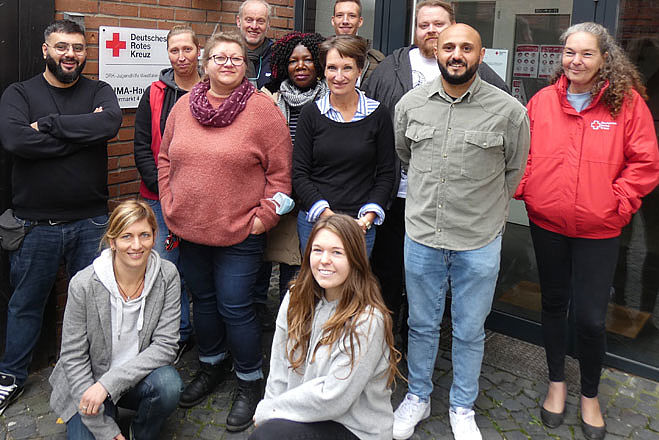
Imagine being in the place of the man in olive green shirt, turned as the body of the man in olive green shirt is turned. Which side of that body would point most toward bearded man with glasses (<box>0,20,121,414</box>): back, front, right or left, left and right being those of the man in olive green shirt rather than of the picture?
right

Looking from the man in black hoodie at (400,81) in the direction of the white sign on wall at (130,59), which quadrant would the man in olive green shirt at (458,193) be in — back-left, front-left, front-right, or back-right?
back-left

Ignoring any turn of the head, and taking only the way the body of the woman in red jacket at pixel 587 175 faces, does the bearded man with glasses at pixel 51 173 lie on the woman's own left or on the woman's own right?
on the woman's own right

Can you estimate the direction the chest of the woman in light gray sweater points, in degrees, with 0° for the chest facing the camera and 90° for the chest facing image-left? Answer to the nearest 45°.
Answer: approximately 45°

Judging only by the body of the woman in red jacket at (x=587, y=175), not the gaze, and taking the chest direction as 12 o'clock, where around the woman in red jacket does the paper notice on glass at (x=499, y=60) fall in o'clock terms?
The paper notice on glass is roughly at 5 o'clock from the woman in red jacket.

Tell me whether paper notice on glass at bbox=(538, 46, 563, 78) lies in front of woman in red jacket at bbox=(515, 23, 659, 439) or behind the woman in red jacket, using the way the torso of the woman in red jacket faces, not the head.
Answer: behind

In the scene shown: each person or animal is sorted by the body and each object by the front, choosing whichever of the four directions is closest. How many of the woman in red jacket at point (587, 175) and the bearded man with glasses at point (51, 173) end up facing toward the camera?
2

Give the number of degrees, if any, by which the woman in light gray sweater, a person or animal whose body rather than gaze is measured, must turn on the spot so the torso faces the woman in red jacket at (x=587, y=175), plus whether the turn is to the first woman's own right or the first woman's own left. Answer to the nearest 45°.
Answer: approximately 180°

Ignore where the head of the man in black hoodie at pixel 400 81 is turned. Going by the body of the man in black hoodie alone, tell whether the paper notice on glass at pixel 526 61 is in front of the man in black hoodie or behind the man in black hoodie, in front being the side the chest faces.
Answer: behind
